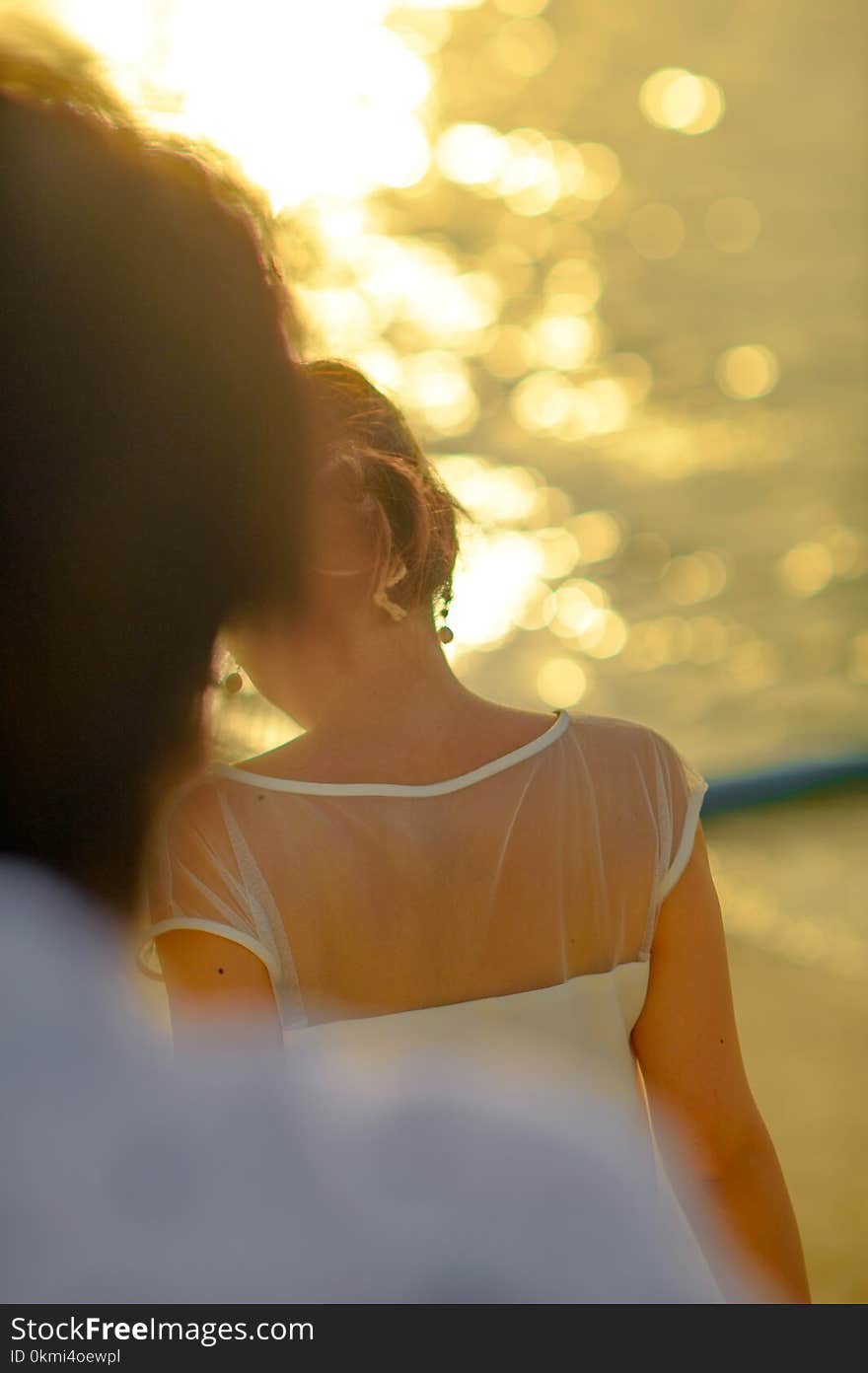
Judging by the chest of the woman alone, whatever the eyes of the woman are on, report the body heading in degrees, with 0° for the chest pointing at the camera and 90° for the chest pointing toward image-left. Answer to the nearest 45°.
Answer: approximately 180°

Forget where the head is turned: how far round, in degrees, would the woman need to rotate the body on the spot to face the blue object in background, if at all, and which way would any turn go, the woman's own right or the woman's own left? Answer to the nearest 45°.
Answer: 0° — they already face it

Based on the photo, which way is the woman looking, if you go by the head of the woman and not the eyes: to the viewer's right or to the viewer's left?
to the viewer's left
